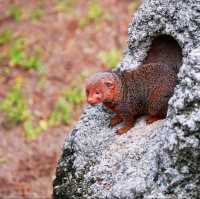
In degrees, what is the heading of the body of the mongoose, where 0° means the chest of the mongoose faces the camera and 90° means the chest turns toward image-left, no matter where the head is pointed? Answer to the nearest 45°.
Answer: approximately 45°
